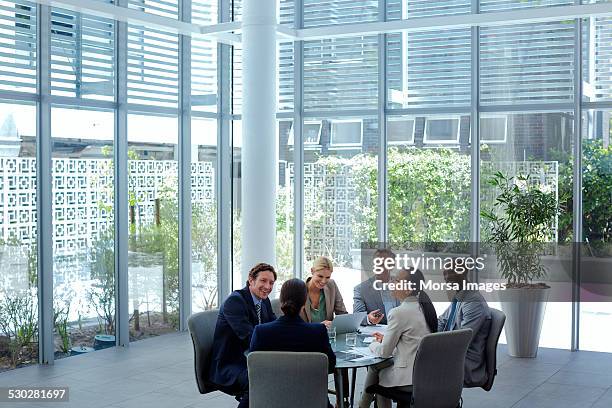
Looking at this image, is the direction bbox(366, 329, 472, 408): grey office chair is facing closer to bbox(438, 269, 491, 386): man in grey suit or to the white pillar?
the white pillar

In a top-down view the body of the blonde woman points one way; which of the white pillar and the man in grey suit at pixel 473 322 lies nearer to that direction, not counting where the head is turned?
the man in grey suit

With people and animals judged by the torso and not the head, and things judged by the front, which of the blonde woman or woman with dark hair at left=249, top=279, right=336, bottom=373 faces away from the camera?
the woman with dark hair

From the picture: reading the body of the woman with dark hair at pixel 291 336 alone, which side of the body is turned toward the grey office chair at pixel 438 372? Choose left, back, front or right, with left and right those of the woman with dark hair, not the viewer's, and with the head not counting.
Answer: right

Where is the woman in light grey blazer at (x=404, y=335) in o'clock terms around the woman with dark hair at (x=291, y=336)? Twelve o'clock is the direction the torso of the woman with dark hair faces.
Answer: The woman in light grey blazer is roughly at 2 o'clock from the woman with dark hair.

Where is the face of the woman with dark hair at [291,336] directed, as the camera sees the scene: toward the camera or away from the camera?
away from the camera

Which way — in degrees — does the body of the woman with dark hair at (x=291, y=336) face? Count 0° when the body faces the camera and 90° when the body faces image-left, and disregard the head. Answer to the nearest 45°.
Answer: approximately 180°

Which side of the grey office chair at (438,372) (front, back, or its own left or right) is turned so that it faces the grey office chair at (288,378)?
left

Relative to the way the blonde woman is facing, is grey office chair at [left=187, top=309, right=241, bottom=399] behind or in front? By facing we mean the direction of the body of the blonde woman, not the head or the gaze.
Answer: in front

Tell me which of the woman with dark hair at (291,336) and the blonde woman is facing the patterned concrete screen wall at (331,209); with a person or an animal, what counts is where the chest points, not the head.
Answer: the woman with dark hair

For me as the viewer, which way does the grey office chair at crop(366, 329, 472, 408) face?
facing away from the viewer and to the left of the viewer

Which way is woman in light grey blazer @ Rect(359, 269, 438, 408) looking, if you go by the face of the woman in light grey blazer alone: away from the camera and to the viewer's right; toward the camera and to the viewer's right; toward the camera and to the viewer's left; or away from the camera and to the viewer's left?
away from the camera and to the viewer's left

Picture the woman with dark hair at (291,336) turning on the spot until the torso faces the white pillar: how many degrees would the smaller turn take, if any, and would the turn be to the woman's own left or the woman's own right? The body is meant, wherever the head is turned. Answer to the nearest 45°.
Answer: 0° — they already face it

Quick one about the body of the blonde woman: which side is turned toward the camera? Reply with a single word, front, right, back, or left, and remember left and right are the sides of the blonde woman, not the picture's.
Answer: front

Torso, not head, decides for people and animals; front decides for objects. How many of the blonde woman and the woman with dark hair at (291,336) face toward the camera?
1

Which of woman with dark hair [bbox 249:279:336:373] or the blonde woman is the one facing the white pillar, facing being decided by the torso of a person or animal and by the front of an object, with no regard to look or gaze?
the woman with dark hair

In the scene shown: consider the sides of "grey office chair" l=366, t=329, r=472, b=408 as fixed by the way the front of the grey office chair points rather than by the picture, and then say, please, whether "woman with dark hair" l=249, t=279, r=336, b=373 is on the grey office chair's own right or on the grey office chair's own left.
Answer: on the grey office chair's own left

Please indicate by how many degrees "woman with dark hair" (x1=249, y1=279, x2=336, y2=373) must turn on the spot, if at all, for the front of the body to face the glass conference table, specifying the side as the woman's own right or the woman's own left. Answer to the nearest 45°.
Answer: approximately 45° to the woman's own right

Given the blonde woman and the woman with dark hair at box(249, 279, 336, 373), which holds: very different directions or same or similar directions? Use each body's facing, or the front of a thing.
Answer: very different directions
